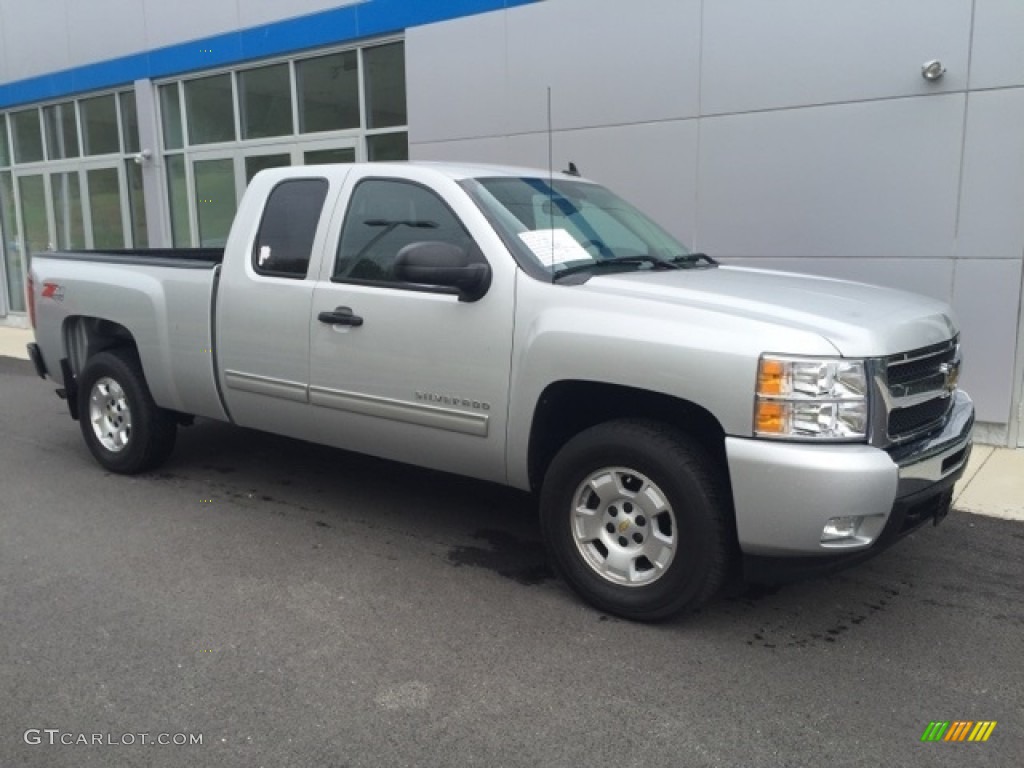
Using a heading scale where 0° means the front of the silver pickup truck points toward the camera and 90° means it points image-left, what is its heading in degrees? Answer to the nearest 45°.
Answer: approximately 315°
